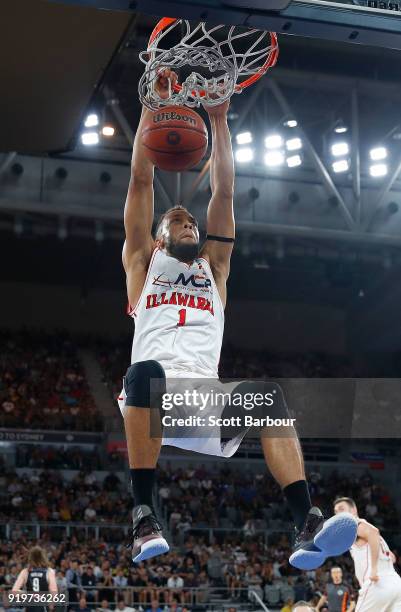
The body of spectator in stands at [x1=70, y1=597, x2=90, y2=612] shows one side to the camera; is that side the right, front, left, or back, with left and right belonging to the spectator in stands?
front

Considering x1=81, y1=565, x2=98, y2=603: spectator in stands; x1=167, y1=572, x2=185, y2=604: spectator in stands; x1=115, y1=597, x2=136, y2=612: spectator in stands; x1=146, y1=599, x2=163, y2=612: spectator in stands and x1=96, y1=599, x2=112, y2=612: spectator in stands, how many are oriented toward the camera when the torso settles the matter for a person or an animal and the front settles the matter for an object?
5

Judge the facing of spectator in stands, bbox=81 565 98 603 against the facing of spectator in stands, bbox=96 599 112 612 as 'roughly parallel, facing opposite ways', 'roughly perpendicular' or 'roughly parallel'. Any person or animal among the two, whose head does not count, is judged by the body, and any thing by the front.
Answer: roughly parallel

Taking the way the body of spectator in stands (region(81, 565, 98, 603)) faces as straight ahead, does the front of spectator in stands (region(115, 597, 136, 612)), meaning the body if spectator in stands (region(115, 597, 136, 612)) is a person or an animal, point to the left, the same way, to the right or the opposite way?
the same way

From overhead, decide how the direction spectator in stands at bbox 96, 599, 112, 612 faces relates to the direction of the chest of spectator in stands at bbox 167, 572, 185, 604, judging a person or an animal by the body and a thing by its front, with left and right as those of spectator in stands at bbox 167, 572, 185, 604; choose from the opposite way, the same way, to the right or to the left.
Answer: the same way

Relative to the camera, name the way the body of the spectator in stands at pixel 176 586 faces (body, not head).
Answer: toward the camera

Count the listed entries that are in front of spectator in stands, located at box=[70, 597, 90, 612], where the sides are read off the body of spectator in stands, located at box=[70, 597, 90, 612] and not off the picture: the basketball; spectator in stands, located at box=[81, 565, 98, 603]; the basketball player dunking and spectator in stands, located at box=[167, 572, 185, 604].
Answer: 2

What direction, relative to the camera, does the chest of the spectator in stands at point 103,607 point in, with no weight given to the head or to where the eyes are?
toward the camera

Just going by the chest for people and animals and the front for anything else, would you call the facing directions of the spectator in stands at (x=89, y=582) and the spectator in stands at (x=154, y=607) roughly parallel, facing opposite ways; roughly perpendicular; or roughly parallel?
roughly parallel

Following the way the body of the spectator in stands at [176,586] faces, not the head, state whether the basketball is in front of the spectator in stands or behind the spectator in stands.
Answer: in front

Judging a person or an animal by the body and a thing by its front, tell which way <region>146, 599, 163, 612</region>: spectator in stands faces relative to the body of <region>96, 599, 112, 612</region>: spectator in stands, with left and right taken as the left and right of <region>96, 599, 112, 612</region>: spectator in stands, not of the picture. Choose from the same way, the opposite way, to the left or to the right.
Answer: the same way

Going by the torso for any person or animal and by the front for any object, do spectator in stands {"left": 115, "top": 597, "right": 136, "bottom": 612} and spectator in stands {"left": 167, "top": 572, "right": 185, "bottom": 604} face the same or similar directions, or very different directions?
same or similar directions

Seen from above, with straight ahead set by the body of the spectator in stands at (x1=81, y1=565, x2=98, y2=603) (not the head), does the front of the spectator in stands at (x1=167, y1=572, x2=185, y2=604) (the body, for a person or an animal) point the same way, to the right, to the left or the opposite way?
the same way

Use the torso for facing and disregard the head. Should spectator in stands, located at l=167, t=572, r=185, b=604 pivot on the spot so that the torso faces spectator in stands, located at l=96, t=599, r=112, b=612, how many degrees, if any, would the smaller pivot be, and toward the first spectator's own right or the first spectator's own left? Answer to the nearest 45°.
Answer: approximately 45° to the first spectator's own right

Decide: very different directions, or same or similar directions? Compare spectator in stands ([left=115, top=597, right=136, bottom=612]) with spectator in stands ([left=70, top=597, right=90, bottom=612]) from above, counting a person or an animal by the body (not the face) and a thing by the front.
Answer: same or similar directions
